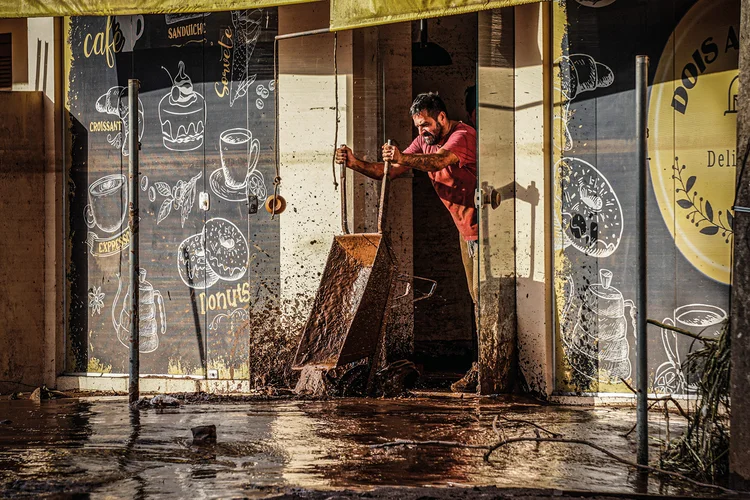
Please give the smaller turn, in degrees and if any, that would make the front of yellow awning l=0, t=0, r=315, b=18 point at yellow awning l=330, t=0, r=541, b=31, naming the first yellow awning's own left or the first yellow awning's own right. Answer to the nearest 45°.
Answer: approximately 45° to the first yellow awning's own left

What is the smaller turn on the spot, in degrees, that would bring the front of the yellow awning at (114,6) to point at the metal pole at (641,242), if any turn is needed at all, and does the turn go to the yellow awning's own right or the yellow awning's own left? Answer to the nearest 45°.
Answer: approximately 45° to the yellow awning's own left

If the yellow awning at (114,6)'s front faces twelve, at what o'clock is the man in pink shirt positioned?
The man in pink shirt is roughly at 9 o'clock from the yellow awning.

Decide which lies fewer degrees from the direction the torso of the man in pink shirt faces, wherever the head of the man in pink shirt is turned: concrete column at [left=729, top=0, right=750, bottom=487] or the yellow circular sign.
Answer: the concrete column

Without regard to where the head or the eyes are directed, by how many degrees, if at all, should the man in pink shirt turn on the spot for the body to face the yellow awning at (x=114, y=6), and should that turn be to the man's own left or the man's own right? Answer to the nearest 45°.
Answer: approximately 45° to the man's own right

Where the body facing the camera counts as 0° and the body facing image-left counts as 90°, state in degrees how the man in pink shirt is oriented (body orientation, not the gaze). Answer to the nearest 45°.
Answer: approximately 45°

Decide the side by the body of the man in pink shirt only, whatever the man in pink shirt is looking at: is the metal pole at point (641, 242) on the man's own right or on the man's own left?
on the man's own left

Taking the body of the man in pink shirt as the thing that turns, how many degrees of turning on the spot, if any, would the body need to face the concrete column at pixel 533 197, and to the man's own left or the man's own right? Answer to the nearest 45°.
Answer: approximately 90° to the man's own left

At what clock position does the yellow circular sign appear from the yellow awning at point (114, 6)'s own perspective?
The yellow circular sign is roughly at 10 o'clock from the yellow awning.
